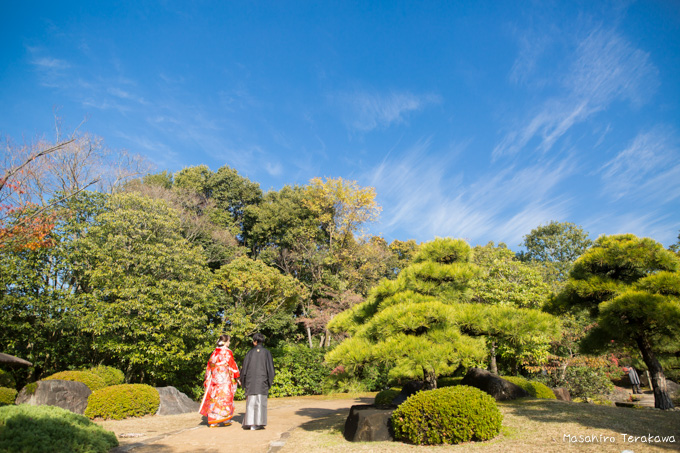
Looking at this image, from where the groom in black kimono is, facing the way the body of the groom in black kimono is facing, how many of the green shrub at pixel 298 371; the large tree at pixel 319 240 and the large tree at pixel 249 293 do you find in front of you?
3

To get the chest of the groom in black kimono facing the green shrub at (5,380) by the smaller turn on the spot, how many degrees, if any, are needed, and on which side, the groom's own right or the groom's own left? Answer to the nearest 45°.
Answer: approximately 45° to the groom's own left

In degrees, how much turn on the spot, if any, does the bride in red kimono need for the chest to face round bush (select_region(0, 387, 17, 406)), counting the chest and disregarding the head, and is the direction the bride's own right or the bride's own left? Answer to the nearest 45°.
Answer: approximately 90° to the bride's own left

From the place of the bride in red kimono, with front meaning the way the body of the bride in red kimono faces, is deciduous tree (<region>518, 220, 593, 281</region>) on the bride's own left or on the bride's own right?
on the bride's own right

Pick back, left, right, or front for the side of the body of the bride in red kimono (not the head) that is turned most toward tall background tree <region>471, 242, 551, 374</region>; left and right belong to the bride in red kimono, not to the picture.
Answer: front

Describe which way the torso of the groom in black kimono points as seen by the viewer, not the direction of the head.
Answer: away from the camera

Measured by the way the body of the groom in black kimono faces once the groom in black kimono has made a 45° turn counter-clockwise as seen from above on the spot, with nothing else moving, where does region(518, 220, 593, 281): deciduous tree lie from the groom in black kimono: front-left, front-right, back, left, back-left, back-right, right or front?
right

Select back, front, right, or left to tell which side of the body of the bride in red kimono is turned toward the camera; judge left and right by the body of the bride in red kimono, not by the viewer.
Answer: back

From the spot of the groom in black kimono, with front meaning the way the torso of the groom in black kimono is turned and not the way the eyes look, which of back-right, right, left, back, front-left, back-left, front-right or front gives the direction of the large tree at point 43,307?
front-left

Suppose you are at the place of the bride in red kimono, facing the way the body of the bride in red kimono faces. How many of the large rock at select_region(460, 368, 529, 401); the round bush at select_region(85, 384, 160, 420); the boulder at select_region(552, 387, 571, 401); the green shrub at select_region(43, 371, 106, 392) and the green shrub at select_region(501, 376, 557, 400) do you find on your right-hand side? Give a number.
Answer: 3

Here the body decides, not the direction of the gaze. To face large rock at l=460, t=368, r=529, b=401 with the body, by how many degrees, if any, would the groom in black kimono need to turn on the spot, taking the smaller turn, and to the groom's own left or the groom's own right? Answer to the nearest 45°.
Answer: approximately 90° to the groom's own right

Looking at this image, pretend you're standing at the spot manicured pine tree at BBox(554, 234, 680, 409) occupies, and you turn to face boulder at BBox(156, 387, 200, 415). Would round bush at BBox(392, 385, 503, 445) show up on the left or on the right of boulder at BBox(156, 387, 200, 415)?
left

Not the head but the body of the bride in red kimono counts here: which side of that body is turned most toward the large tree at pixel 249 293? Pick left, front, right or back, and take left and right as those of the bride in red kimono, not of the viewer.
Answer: front

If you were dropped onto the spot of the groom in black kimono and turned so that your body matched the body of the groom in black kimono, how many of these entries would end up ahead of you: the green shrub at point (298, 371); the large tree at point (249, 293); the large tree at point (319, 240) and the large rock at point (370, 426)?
3

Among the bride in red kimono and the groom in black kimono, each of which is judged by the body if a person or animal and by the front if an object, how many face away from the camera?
2
